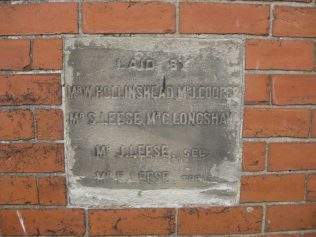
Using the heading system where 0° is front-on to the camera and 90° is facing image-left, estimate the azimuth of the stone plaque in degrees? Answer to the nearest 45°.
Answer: approximately 0°
